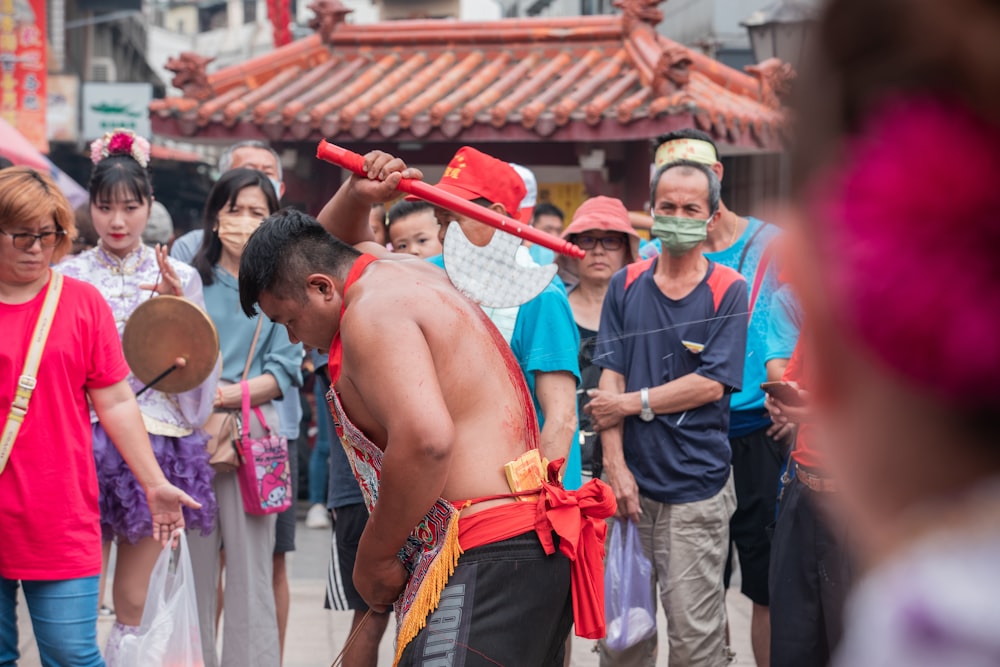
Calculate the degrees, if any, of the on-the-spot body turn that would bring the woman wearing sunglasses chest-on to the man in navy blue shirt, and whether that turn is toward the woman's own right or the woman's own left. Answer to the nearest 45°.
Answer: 0° — they already face them

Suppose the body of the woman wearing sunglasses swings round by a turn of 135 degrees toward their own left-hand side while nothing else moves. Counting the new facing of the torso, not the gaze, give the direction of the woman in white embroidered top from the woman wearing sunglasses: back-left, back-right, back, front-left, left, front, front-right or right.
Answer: back

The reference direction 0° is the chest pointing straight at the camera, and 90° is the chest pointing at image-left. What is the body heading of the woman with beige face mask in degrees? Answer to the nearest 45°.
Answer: approximately 0°

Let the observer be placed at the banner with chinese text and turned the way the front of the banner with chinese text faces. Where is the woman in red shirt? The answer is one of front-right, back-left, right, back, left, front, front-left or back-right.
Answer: front

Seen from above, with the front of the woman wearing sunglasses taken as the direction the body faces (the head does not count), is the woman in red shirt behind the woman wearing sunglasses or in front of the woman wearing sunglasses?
in front

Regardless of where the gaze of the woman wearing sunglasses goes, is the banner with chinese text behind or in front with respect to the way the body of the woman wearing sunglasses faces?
behind

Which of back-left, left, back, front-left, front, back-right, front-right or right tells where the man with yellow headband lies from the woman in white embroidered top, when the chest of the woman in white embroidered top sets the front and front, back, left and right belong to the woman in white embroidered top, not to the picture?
left

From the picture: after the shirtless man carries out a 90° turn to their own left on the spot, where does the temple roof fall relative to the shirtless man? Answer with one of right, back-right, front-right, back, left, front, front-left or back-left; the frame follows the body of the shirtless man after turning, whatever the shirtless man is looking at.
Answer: back

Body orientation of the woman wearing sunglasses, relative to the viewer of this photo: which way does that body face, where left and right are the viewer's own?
facing the viewer

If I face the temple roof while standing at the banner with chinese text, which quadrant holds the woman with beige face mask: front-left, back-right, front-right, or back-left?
front-right

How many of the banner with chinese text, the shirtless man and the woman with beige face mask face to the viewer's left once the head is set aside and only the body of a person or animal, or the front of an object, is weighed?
1
